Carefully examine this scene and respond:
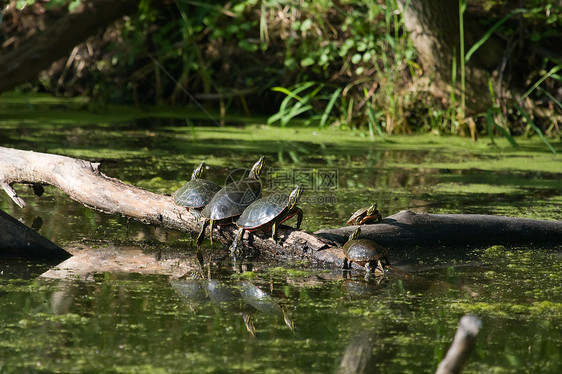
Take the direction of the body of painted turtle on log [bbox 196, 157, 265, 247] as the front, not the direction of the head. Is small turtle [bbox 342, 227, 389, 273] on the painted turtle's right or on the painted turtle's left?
on the painted turtle's right

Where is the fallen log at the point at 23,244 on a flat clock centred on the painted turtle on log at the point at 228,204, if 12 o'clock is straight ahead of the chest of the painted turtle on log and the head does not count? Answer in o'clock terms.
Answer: The fallen log is roughly at 7 o'clock from the painted turtle on log.

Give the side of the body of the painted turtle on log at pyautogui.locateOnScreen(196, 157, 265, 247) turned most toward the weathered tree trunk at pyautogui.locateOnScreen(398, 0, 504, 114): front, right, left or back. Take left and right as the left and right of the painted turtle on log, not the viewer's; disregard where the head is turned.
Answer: front

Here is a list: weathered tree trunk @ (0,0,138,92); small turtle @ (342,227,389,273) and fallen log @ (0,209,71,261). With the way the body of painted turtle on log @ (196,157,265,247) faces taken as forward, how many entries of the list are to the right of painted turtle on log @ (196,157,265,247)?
1

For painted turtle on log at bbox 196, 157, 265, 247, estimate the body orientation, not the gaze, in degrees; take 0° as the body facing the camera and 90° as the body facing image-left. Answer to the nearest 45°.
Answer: approximately 225°

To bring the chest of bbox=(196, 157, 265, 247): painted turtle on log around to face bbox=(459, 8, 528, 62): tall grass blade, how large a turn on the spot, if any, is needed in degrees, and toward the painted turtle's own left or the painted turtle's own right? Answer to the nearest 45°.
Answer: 0° — it already faces it

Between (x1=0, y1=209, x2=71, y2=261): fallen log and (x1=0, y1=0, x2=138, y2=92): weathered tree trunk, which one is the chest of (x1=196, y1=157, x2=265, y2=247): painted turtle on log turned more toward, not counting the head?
the weathered tree trunk

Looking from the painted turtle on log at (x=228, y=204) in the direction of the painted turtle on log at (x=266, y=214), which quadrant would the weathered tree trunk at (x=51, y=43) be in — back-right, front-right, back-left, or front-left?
back-left

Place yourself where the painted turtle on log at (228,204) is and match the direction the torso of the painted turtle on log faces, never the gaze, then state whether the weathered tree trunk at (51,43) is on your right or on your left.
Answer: on your left

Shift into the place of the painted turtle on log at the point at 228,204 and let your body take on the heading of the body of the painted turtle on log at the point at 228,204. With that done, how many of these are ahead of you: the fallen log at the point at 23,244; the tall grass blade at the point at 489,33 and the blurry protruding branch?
1
